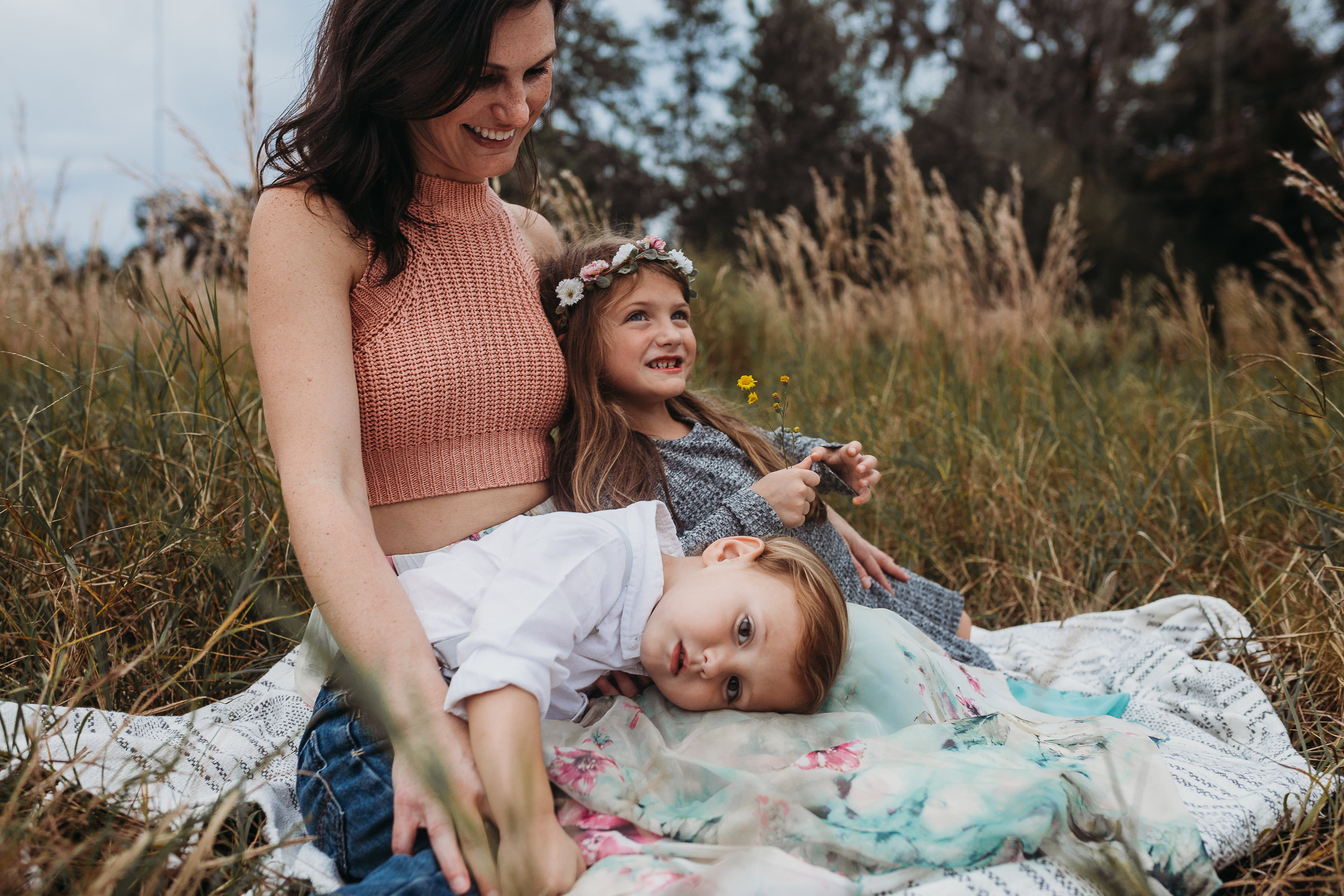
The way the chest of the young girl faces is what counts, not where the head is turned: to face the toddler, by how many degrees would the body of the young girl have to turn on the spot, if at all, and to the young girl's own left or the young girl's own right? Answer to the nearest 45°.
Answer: approximately 45° to the young girl's own right

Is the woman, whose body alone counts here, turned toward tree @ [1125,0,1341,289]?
no

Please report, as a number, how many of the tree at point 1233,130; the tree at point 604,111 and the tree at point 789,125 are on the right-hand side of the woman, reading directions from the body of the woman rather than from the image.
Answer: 0

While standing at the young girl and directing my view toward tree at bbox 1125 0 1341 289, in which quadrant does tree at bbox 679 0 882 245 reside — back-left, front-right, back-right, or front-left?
front-left

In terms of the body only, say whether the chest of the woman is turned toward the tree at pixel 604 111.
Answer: no

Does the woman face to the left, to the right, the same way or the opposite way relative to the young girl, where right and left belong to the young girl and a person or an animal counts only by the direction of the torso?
the same way

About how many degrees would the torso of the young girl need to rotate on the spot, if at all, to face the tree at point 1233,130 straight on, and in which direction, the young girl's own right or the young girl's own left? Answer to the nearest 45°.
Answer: approximately 90° to the young girl's own left

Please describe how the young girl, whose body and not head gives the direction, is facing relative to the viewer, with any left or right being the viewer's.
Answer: facing the viewer and to the right of the viewer

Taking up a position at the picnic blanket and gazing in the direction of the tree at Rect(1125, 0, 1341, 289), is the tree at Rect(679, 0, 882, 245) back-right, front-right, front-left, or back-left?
front-left

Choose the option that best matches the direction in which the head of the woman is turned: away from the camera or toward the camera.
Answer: toward the camera

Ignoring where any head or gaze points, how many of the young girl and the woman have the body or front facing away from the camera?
0

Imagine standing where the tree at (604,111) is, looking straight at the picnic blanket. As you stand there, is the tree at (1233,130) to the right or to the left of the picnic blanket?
left

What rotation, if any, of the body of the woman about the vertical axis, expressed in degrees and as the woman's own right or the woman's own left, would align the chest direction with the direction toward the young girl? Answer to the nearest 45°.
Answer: approximately 90° to the woman's own left

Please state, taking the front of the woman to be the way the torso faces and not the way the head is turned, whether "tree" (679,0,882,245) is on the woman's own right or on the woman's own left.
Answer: on the woman's own left

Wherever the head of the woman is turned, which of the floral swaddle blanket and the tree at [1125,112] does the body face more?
the floral swaddle blanket

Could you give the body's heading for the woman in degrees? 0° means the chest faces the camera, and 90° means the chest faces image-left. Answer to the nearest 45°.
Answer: approximately 315°

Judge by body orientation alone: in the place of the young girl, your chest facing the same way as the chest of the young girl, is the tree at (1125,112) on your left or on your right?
on your left
